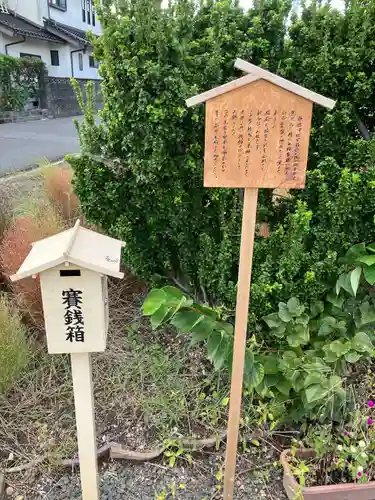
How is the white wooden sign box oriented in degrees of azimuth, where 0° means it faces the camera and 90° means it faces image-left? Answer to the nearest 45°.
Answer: approximately 0°

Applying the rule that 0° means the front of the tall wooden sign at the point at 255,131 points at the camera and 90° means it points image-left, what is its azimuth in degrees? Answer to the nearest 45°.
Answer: approximately 0°

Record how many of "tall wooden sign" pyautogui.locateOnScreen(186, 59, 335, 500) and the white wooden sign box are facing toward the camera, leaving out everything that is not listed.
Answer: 2

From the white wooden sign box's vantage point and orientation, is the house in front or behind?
behind

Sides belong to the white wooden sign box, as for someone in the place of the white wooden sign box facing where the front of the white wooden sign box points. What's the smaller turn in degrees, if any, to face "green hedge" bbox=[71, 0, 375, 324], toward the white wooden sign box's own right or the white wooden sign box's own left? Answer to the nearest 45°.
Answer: approximately 135° to the white wooden sign box's own left

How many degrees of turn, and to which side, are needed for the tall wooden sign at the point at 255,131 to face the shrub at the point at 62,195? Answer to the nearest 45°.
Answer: approximately 135° to its right

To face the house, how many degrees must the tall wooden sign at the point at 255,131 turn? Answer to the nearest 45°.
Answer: approximately 135° to its right

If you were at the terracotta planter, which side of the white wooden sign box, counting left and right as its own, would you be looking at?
left

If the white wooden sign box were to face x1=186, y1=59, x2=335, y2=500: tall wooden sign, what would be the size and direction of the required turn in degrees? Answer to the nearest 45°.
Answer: approximately 90° to its left

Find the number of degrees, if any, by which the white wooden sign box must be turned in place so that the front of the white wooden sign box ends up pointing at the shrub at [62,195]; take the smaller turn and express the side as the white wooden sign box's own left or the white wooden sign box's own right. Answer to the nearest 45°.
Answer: approximately 180°

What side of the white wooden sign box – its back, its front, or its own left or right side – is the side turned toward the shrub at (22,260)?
back
